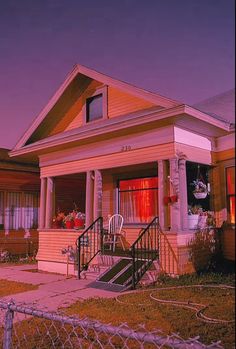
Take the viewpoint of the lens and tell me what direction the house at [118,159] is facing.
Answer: facing the viewer and to the left of the viewer

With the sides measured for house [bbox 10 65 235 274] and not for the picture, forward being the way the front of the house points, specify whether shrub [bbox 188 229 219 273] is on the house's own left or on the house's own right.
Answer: on the house's own left

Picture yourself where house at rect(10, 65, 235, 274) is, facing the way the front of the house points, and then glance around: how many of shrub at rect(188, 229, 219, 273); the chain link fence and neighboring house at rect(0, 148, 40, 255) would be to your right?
1

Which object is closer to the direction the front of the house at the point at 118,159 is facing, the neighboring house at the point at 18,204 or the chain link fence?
the chain link fence

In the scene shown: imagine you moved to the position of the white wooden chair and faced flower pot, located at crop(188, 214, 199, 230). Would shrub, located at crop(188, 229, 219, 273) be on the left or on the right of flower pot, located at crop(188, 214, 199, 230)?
right

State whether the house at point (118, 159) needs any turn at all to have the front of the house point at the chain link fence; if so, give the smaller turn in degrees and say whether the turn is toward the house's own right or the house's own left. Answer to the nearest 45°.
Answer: approximately 45° to the house's own left

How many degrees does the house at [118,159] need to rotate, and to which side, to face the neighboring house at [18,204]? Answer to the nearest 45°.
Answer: approximately 90° to its right
